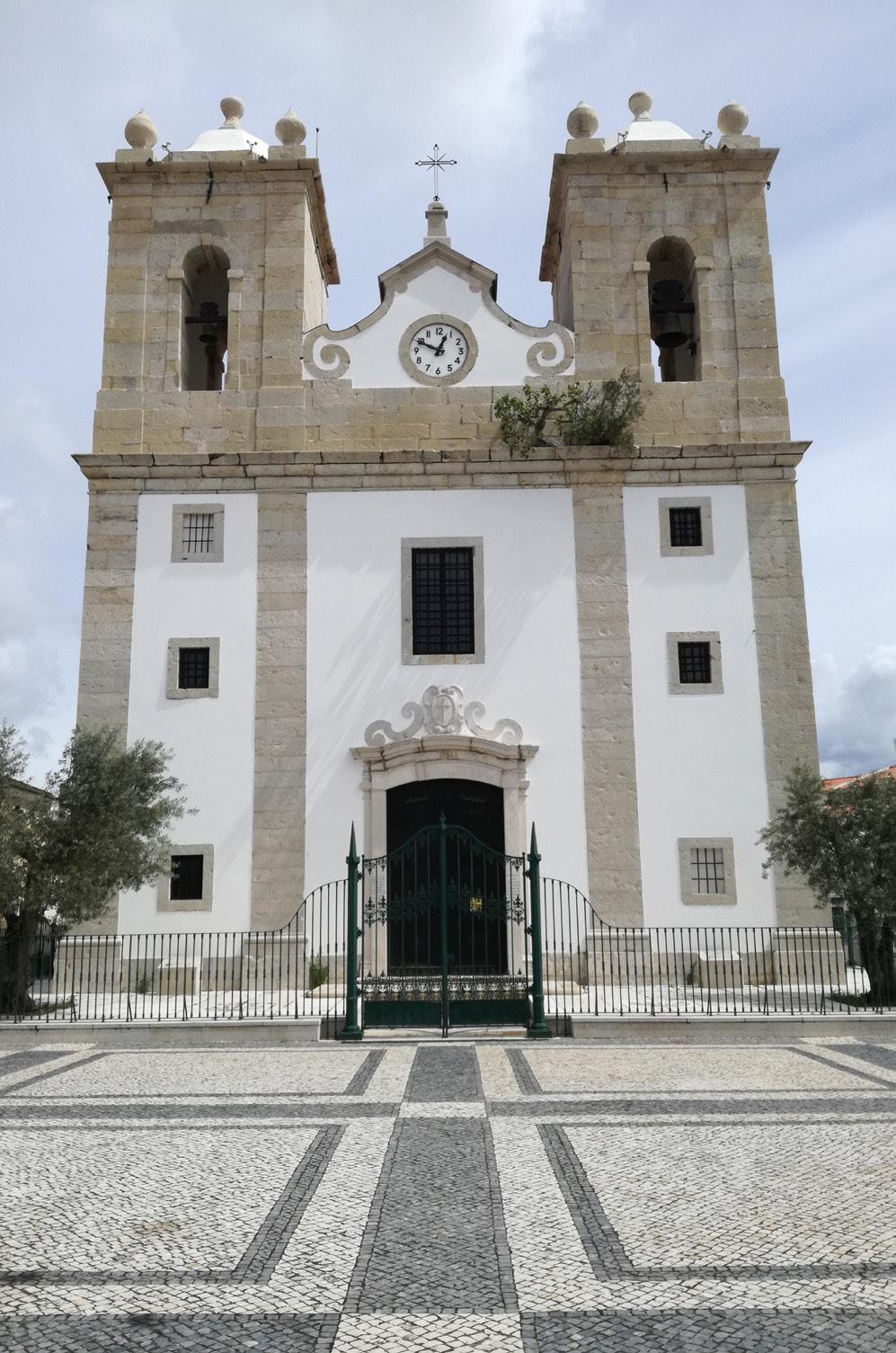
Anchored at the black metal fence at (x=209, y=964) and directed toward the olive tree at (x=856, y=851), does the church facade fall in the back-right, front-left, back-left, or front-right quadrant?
front-left

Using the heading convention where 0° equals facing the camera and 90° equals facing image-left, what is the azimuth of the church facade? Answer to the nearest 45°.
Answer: approximately 0°

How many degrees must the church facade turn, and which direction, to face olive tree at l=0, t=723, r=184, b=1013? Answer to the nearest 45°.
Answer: approximately 45° to its right

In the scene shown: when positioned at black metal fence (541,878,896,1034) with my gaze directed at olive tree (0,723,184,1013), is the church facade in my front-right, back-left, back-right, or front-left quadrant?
front-right

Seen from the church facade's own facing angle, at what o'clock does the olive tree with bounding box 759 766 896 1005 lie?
The olive tree is roughly at 10 o'clock from the church facade.
